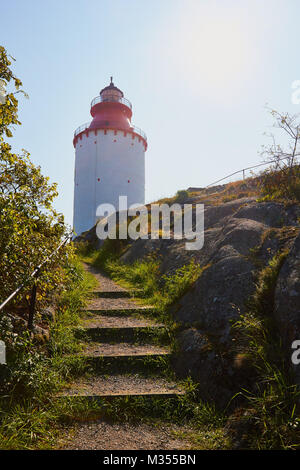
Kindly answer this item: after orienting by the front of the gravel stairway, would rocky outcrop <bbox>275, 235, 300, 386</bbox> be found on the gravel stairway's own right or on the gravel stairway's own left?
on the gravel stairway's own left

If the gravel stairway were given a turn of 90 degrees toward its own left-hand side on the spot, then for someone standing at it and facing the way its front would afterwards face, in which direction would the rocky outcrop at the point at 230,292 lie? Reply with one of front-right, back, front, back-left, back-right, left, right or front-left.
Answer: front

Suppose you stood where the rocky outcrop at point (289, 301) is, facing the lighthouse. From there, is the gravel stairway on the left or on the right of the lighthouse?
left

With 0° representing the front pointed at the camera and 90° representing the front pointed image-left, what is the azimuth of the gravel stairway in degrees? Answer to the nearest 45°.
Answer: approximately 0°

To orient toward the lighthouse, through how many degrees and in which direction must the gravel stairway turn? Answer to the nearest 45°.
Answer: approximately 180°
